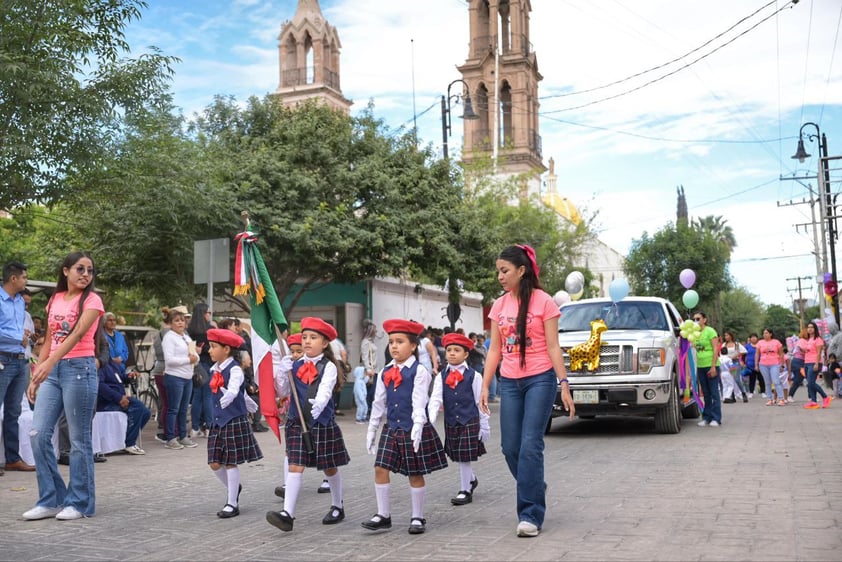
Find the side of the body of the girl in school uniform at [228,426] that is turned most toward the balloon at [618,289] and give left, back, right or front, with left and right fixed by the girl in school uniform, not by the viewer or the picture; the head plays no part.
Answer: back

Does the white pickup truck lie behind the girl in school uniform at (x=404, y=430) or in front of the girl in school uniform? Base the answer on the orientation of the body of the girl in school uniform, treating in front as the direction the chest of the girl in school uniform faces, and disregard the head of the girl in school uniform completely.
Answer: behind

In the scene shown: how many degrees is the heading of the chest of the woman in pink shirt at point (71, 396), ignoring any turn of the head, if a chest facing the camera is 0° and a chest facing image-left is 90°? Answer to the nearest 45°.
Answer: approximately 45°

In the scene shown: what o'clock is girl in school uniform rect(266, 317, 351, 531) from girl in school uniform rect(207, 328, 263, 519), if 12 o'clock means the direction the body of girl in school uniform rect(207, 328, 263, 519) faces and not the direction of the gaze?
girl in school uniform rect(266, 317, 351, 531) is roughly at 9 o'clock from girl in school uniform rect(207, 328, 263, 519).

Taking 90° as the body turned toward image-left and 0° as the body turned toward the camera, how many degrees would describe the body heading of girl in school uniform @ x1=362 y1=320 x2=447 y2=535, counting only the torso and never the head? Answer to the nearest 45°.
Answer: approximately 45°

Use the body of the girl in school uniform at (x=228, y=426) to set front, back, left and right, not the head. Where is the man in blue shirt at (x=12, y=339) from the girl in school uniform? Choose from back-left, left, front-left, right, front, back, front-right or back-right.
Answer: right

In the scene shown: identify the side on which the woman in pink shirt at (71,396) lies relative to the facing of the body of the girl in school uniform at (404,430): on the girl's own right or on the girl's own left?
on the girl's own right

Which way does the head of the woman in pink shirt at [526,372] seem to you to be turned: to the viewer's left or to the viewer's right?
to the viewer's left

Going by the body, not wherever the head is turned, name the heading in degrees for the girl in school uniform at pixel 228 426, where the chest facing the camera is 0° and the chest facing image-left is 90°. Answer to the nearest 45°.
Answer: approximately 45°
